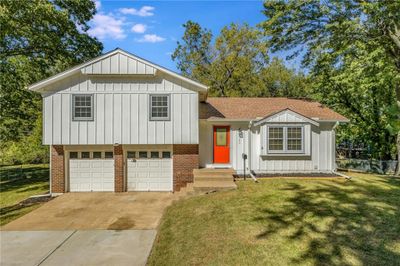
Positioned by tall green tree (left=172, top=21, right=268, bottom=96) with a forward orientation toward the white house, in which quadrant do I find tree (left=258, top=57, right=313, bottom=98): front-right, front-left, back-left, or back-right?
back-left

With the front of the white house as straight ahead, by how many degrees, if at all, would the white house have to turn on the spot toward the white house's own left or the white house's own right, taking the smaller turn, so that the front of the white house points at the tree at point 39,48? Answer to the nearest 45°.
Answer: approximately 135° to the white house's own right

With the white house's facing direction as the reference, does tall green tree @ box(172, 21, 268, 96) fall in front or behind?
behind

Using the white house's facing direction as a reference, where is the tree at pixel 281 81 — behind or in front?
behind

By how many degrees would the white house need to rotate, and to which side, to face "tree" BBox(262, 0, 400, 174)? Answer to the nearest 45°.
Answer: approximately 90° to its left

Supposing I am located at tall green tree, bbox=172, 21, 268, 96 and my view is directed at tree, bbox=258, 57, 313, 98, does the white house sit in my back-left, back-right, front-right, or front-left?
back-right

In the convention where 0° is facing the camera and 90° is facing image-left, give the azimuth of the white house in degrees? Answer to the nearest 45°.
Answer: approximately 0°
